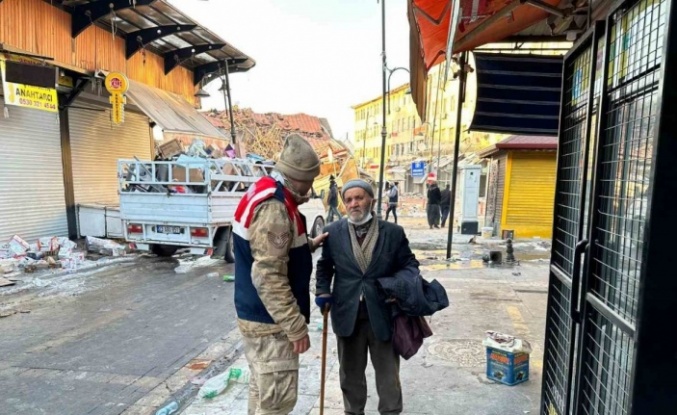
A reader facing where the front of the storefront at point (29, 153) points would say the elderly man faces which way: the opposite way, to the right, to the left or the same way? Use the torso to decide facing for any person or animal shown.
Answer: to the right

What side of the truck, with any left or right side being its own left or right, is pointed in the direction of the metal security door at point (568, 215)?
right

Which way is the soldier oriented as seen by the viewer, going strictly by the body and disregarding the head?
to the viewer's right

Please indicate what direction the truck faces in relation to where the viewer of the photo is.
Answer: facing away from the viewer and to the right of the viewer

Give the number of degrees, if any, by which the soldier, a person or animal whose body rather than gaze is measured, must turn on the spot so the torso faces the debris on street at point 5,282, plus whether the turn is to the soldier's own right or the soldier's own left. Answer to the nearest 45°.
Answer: approximately 135° to the soldier's own left

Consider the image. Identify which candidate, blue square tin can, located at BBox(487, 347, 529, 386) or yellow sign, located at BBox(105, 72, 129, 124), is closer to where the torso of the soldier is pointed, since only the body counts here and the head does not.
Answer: the blue square tin can

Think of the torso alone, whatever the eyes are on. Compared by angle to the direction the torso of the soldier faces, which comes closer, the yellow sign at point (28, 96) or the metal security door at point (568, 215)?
the metal security door

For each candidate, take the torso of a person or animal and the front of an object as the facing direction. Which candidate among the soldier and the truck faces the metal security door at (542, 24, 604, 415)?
the soldier

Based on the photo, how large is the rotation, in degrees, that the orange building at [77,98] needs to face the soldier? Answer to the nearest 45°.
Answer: approximately 45° to its right

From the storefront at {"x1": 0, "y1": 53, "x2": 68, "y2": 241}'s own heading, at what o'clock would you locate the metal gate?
The metal gate is roughly at 1 o'clock from the storefront.

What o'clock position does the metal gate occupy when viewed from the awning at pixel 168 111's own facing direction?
The metal gate is roughly at 1 o'clock from the awning.

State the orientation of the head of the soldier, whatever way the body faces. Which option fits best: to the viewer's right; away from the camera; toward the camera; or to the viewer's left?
to the viewer's right

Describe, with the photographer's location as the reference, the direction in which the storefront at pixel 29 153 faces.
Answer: facing the viewer and to the right of the viewer

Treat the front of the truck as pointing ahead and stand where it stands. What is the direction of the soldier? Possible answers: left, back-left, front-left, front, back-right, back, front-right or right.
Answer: back-right

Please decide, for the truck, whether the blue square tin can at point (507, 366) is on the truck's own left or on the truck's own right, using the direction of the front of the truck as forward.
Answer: on the truck's own right
